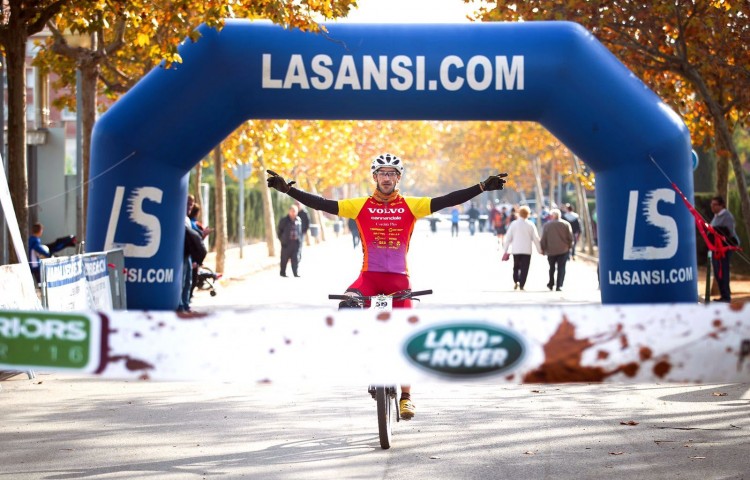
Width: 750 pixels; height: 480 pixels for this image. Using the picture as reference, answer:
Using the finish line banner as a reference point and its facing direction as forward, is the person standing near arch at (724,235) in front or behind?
behind

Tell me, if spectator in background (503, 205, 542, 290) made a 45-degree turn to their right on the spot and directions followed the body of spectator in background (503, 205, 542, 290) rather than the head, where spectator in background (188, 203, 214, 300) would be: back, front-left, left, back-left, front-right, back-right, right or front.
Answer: back

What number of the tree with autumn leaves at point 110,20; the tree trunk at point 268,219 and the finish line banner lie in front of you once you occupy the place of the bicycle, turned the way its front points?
1

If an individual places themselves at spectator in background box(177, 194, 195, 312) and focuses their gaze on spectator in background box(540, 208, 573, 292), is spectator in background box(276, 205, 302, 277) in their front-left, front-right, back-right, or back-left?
front-left

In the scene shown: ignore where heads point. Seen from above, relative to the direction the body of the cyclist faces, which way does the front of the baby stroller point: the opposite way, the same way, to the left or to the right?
to the left

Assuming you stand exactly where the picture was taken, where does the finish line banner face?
facing the viewer

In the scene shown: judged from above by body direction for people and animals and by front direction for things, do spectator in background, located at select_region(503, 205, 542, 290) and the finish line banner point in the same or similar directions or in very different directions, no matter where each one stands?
very different directions

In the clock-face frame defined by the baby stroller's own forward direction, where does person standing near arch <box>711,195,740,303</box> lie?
The person standing near arch is roughly at 1 o'clock from the baby stroller.

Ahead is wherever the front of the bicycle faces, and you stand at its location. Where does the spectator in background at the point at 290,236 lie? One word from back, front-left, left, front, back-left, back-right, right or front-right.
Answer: back

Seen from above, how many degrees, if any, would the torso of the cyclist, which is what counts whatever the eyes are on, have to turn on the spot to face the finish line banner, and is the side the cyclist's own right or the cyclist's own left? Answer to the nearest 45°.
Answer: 0° — they already face it

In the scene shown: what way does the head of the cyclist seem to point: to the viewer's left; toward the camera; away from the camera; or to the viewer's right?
toward the camera

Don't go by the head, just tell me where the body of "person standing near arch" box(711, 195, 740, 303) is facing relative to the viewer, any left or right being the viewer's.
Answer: facing to the left of the viewer

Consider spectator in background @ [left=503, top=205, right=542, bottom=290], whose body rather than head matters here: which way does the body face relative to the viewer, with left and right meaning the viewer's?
facing away from the viewer

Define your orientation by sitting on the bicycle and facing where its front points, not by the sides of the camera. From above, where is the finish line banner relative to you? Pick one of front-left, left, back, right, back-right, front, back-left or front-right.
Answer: front
